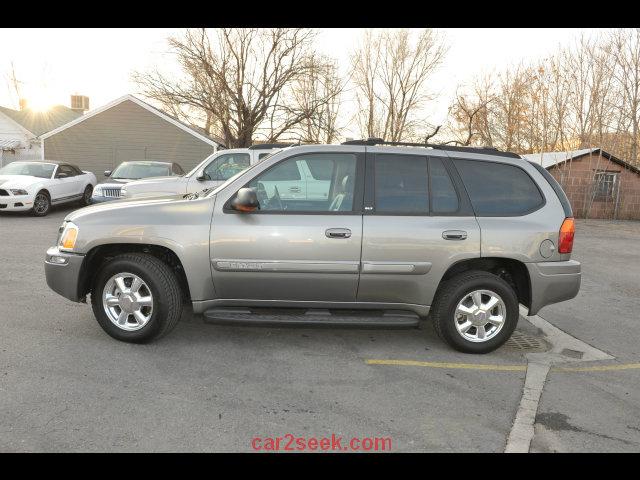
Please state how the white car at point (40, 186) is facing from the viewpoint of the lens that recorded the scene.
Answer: facing the viewer and to the left of the viewer

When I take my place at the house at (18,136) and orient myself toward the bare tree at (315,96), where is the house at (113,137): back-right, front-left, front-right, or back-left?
front-right

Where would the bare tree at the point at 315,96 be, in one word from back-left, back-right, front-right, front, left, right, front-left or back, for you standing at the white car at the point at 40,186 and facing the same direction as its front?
back

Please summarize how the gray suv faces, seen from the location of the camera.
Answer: facing to the left of the viewer

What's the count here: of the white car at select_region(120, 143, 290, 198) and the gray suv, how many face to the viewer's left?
2

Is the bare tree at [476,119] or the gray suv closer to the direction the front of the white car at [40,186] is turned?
the gray suv

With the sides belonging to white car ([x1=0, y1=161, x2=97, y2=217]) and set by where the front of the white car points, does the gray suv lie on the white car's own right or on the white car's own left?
on the white car's own left

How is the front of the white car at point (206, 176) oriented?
to the viewer's left

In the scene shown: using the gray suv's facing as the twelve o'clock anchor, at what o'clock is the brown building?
The brown building is roughly at 4 o'clock from the gray suv.

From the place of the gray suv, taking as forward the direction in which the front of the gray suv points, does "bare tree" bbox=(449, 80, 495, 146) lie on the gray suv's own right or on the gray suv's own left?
on the gray suv's own right
